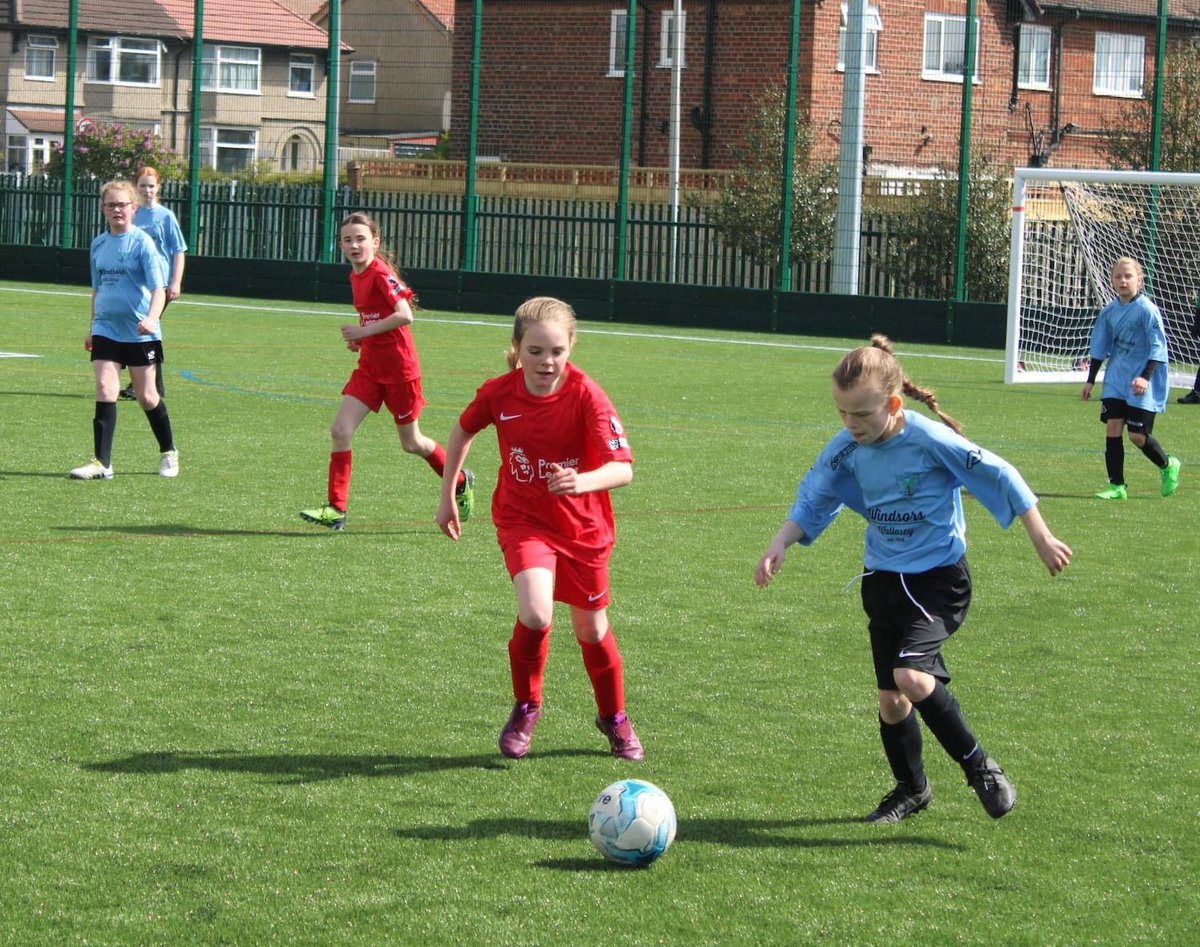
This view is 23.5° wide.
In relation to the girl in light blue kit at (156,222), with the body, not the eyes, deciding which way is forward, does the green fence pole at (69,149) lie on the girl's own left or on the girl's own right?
on the girl's own right

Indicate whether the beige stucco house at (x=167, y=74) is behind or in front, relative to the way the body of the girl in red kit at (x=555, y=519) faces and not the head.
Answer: behind

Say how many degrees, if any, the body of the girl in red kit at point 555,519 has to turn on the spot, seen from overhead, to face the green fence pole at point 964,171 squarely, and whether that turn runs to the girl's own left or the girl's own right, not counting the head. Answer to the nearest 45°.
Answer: approximately 180°

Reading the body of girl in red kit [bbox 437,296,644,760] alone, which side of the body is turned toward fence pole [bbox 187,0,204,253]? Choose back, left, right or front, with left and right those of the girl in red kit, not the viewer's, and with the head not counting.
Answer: back

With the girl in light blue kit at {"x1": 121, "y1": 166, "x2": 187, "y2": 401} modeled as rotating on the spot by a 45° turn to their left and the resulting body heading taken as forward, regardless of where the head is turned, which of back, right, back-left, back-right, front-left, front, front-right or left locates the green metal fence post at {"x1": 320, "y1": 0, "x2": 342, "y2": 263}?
back

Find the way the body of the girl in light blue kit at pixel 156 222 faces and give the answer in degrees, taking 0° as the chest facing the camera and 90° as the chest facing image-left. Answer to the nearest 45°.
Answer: approximately 45°

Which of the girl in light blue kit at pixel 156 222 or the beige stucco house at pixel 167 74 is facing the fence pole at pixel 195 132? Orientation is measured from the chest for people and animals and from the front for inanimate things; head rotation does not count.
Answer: the beige stucco house

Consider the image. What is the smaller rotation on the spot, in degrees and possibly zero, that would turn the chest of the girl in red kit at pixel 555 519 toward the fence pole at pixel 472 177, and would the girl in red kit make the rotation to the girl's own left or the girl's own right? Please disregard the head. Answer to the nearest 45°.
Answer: approximately 180°

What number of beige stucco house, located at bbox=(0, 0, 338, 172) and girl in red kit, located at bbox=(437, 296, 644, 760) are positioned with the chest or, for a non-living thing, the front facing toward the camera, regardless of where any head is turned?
2
